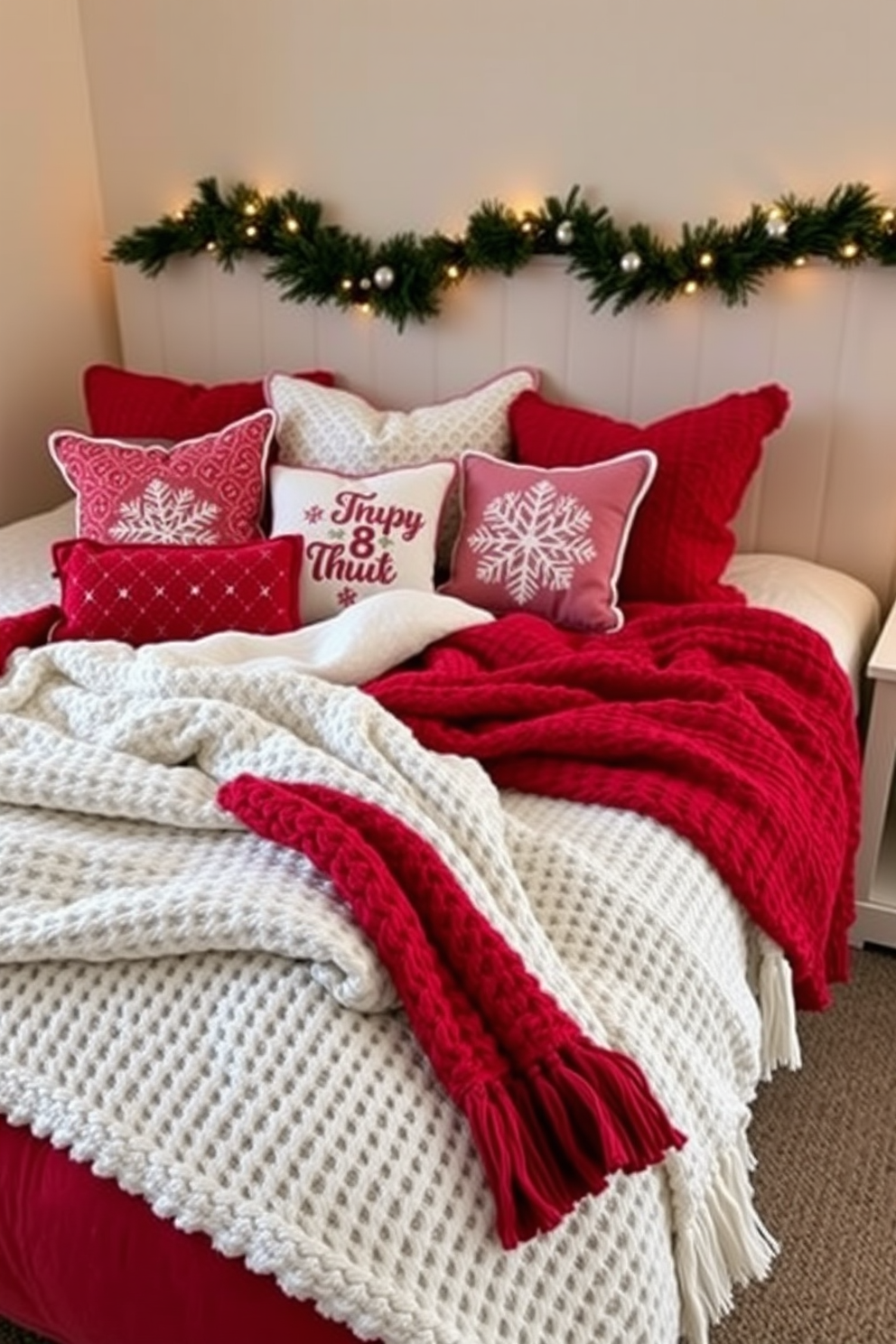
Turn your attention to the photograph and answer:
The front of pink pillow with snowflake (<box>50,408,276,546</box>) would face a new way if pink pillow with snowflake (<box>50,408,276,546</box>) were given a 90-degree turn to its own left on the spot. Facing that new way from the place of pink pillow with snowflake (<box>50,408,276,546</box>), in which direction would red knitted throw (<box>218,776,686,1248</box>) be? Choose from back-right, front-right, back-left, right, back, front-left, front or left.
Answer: right

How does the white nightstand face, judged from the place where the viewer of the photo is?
facing the viewer

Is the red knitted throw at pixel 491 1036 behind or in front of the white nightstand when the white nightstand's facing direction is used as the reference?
in front

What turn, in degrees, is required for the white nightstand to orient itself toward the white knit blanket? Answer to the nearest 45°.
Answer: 0° — it already faces it

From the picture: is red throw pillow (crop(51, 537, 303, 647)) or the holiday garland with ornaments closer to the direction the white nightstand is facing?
the red throw pillow

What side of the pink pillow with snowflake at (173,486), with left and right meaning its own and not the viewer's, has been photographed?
front

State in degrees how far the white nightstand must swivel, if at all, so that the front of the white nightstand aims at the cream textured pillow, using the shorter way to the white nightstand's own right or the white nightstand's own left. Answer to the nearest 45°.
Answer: approximately 90° to the white nightstand's own right

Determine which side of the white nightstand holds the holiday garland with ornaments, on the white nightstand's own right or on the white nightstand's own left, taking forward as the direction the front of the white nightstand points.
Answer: on the white nightstand's own right

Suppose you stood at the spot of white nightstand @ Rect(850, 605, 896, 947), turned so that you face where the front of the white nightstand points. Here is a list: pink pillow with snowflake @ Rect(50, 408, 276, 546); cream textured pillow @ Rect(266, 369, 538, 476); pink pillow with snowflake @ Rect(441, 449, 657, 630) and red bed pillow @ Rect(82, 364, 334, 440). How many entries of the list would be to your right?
4

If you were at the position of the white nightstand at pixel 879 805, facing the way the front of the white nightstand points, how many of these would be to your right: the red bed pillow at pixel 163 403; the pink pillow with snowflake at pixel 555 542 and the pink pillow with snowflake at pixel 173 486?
3

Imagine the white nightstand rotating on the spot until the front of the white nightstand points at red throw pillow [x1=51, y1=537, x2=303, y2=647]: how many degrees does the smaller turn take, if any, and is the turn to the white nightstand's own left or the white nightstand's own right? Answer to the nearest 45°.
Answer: approximately 45° to the white nightstand's own right

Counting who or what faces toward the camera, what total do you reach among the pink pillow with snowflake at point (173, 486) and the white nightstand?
2

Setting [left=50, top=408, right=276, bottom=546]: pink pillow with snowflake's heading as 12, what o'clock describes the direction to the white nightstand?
The white nightstand is roughly at 10 o'clock from the pink pillow with snowflake.

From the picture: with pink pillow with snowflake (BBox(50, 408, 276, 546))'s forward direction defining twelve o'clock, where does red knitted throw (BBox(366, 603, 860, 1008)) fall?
The red knitted throw is roughly at 11 o'clock from the pink pillow with snowflake.
